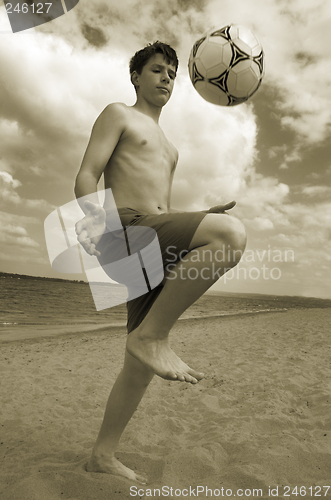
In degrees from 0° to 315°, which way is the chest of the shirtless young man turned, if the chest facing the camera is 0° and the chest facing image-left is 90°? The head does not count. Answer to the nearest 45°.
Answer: approximately 315°

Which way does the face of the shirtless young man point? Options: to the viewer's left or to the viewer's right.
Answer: to the viewer's right
